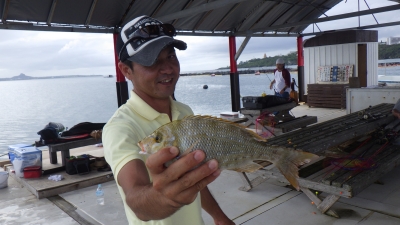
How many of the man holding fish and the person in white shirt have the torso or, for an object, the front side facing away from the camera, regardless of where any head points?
0

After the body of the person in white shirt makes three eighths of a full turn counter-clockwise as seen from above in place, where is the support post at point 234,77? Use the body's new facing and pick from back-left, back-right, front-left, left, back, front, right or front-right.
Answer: back-left

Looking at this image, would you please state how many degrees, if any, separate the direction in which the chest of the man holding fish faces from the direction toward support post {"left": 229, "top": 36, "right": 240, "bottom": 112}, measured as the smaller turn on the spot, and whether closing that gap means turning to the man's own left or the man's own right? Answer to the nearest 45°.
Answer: approximately 135° to the man's own left

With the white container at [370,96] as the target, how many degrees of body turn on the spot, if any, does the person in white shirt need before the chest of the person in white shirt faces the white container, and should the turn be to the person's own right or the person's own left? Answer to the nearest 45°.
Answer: approximately 90° to the person's own left

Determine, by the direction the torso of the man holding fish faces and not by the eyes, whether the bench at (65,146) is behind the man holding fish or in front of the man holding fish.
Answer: behind

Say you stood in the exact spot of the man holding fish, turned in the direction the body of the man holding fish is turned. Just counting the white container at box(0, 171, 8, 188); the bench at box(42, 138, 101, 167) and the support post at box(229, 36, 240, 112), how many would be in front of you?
0

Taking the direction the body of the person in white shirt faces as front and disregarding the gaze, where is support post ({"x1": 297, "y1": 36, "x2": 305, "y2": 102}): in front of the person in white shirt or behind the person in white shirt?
behind

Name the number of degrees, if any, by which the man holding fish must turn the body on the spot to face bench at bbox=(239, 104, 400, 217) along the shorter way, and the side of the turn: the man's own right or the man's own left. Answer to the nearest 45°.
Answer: approximately 90° to the man's own left

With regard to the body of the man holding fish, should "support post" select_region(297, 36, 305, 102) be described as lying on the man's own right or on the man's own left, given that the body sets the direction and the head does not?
on the man's own left

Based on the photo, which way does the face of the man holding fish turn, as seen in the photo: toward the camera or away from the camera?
toward the camera

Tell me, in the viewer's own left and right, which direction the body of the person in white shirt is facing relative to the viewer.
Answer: facing the viewer and to the left of the viewer

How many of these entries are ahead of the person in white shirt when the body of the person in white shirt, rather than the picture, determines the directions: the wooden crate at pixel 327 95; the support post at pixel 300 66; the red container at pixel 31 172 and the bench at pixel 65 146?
2

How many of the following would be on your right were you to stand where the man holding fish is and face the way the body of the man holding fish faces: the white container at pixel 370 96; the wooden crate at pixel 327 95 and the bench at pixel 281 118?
0

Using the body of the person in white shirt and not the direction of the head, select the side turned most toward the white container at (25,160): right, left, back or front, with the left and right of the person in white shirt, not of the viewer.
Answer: front

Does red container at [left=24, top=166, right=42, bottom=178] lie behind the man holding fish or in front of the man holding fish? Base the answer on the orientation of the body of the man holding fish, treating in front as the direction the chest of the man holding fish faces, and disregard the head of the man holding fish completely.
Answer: behind

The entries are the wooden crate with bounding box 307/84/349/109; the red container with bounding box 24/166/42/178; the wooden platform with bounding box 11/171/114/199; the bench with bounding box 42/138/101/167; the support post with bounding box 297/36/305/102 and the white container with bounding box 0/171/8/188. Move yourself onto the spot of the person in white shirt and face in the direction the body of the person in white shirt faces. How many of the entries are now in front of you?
4

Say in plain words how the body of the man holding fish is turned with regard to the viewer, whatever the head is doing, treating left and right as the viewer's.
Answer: facing the viewer and to the right of the viewer
